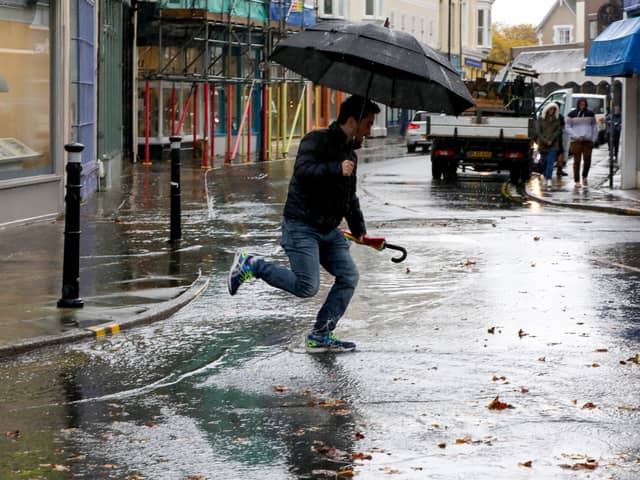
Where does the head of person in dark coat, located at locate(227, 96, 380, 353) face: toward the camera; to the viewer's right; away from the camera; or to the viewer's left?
to the viewer's right

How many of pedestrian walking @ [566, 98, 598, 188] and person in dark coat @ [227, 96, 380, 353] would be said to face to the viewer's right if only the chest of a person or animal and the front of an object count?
1

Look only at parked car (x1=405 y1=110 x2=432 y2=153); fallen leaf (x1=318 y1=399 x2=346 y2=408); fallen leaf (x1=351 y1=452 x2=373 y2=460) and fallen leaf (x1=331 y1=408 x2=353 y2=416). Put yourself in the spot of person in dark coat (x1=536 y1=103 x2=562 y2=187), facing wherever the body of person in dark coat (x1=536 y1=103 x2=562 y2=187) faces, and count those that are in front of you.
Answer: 3

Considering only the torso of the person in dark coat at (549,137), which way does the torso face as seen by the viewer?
toward the camera

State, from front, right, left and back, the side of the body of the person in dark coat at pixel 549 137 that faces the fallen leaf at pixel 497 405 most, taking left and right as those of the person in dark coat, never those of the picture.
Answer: front

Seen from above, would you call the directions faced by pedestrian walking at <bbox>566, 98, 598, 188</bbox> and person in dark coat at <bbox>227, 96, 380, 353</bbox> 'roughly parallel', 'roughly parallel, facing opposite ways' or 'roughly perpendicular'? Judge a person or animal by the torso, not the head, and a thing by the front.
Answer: roughly perpendicular

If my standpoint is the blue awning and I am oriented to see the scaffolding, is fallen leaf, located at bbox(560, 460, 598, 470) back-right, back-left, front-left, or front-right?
back-left

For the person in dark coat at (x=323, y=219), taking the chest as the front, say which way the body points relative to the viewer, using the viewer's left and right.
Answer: facing to the right of the viewer

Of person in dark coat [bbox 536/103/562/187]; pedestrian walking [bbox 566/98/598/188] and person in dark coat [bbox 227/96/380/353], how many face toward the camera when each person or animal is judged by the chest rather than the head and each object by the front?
2

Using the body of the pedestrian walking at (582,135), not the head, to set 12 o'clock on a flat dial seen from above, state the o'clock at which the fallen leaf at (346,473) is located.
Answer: The fallen leaf is roughly at 12 o'clock from the pedestrian walking.

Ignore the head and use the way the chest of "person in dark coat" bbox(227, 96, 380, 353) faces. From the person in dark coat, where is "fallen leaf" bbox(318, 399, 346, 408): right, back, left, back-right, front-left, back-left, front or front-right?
right

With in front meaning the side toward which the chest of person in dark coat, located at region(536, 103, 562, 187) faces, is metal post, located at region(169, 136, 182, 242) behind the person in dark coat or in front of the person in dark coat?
in front
